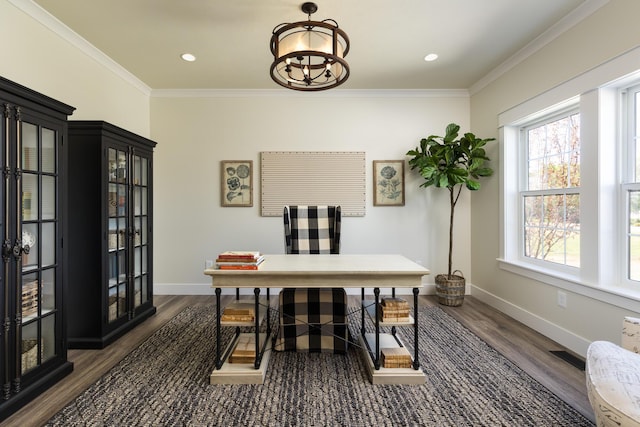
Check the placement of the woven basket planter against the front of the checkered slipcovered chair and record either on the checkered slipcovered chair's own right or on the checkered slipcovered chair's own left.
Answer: on the checkered slipcovered chair's own left

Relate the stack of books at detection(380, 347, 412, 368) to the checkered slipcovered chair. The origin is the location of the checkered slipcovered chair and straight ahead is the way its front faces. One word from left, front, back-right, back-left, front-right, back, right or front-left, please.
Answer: front-left

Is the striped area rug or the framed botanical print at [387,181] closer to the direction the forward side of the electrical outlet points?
the striped area rug

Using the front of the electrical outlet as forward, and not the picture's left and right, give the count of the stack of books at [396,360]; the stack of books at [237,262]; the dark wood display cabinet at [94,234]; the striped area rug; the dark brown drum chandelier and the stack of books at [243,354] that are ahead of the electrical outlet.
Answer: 6

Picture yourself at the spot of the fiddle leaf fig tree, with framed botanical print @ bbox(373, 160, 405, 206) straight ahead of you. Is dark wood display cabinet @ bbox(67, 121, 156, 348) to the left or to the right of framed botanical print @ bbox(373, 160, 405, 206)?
left

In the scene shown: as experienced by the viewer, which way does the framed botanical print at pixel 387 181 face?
facing the viewer

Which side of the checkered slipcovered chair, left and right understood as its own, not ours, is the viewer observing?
front

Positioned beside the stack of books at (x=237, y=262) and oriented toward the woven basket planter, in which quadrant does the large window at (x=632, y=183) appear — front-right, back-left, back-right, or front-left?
front-right

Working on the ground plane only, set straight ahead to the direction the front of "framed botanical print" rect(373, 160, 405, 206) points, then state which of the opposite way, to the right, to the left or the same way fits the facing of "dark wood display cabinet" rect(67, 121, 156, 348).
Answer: to the left

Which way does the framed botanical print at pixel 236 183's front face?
toward the camera

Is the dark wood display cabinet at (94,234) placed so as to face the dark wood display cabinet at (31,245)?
no

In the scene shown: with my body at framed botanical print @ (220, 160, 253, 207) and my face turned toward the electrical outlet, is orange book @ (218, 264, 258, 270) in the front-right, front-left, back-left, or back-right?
front-right

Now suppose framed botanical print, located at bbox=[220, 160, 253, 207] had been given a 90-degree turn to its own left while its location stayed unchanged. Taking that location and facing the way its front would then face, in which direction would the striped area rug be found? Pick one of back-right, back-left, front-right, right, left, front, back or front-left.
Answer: right

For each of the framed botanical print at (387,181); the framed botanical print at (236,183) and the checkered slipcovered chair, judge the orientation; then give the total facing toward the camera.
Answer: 3

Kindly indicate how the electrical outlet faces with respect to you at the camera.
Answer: facing the viewer and to the left of the viewer

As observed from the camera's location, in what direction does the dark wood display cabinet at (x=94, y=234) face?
facing the viewer and to the right of the viewer

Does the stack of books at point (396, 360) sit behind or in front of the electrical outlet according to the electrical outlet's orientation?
in front

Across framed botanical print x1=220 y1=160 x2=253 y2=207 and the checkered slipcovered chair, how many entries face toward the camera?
2

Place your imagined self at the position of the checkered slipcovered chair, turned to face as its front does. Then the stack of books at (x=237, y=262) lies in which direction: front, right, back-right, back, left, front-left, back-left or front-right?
front-right

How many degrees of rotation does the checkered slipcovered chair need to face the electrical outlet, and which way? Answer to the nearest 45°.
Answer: approximately 90° to its left

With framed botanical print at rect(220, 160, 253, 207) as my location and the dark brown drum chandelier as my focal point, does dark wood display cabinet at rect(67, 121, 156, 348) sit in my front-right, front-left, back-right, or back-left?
front-right

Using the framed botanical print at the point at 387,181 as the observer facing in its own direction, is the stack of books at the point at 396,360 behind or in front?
in front

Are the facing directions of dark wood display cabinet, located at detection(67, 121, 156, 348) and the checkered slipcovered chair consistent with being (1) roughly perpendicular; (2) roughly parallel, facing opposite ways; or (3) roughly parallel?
roughly perpendicular

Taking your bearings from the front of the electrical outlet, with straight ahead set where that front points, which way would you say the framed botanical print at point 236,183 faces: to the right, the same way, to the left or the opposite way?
to the left
